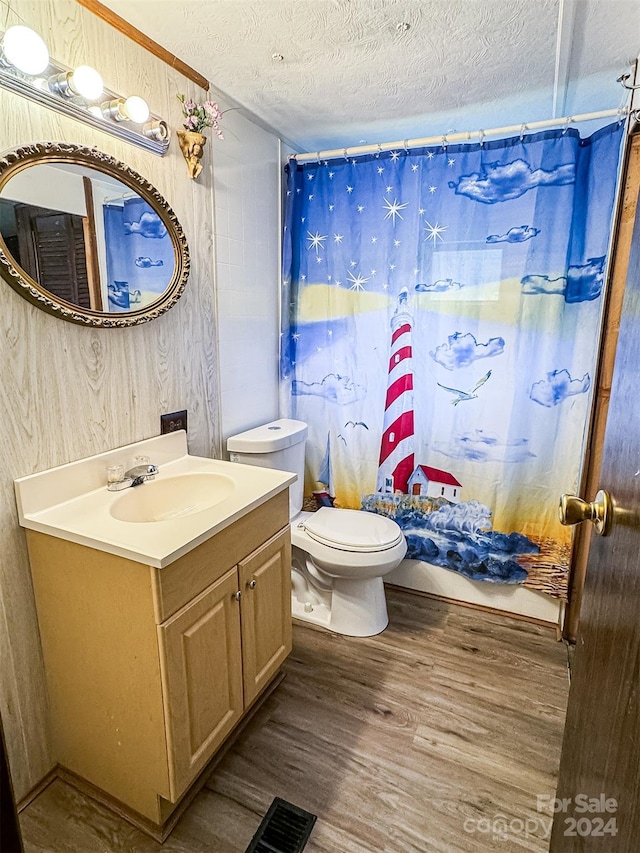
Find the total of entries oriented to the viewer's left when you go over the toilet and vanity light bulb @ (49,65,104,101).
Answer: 0

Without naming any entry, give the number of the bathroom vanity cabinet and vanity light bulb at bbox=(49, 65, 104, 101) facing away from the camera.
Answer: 0

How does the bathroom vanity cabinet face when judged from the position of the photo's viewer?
facing the viewer and to the right of the viewer

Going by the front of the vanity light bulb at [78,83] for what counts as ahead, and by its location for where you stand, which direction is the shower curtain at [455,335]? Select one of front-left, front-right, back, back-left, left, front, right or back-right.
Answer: front-left

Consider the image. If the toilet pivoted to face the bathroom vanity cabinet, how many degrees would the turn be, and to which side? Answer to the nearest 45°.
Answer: approximately 90° to its right

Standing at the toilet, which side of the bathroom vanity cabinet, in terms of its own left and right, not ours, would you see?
left

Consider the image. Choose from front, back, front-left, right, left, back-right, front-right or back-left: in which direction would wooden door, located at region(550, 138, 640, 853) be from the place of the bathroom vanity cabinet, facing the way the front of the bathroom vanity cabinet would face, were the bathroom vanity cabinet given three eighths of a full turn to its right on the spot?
back-left

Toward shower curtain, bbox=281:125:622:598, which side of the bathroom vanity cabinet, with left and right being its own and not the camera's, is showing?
left

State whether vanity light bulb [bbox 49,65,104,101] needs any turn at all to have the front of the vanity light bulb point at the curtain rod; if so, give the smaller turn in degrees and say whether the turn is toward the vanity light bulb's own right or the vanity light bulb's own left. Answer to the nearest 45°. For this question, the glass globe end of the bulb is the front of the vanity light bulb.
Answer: approximately 45° to the vanity light bulb's own left
